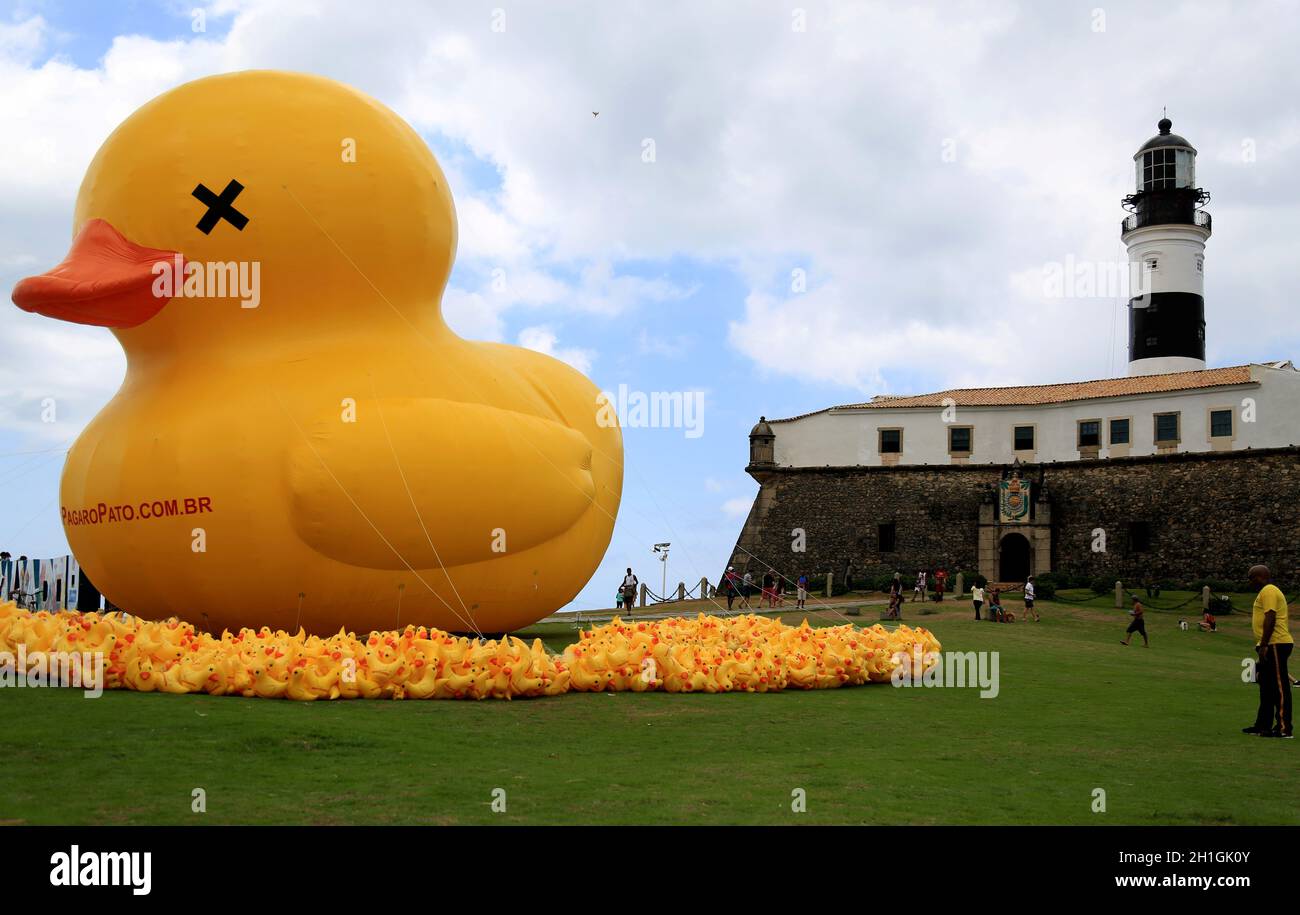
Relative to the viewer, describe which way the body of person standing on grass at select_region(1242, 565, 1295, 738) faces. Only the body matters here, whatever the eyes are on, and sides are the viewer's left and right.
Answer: facing to the left of the viewer

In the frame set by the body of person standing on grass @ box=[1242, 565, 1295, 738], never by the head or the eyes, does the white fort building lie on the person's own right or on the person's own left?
on the person's own right

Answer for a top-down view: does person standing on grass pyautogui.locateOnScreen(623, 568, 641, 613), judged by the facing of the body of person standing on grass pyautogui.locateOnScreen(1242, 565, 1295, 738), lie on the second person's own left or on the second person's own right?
on the second person's own right

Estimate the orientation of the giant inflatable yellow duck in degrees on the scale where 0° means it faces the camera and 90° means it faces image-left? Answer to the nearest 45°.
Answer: approximately 90°

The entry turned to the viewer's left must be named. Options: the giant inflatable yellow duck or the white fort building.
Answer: the giant inflatable yellow duck

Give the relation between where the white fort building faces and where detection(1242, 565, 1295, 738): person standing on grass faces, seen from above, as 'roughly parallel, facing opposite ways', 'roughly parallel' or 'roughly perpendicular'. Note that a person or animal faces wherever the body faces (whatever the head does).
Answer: roughly perpendicular

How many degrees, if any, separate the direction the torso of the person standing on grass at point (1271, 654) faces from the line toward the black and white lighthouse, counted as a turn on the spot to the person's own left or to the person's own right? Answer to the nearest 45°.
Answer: approximately 90° to the person's own right

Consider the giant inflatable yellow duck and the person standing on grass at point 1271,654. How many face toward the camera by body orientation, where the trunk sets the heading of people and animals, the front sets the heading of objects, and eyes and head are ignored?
0

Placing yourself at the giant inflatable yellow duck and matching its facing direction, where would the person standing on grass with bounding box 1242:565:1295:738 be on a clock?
The person standing on grass is roughly at 7 o'clock from the giant inflatable yellow duck.

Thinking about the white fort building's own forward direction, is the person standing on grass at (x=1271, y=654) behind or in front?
in front
